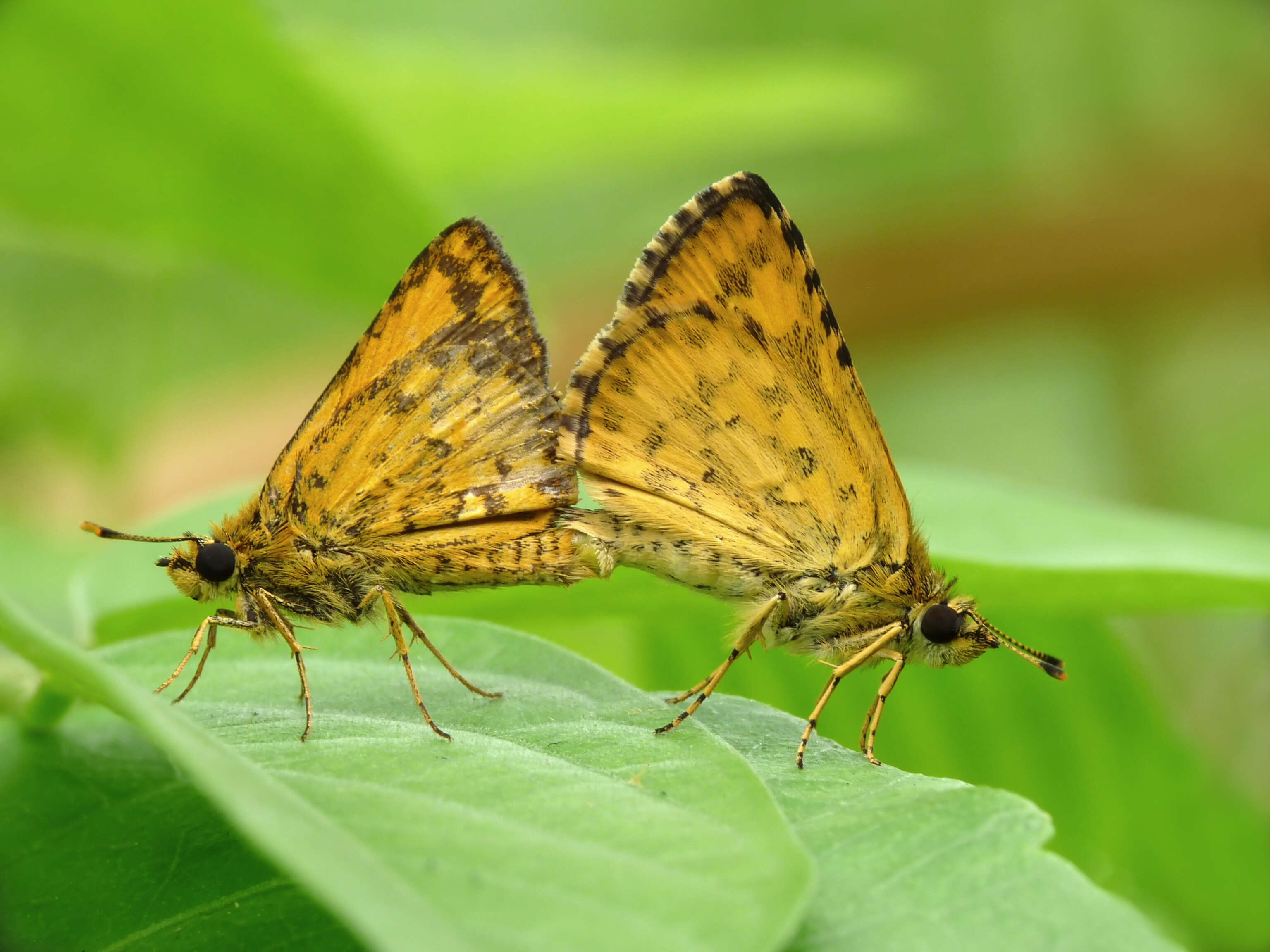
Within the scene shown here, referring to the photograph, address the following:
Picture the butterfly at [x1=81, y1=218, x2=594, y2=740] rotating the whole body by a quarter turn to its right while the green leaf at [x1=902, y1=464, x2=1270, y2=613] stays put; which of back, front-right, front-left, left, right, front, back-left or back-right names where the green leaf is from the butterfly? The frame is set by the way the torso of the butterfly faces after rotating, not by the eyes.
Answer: right

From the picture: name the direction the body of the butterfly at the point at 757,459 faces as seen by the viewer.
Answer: to the viewer's right

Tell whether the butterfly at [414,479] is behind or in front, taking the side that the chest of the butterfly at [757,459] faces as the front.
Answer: behind

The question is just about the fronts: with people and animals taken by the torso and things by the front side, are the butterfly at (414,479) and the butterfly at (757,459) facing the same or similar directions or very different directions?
very different directions

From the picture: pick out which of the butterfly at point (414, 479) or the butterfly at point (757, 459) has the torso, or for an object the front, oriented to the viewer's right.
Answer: the butterfly at point (757, 459)

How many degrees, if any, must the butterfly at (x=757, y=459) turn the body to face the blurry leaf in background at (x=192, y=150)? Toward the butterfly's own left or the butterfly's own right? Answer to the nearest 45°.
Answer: approximately 180°

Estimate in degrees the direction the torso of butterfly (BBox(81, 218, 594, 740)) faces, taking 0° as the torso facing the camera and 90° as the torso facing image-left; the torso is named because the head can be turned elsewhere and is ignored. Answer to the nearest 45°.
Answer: approximately 90°

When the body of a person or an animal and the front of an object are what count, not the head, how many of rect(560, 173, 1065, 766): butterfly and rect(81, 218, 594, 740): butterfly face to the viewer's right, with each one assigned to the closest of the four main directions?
1
